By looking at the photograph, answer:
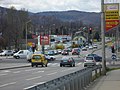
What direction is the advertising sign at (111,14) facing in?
toward the camera
